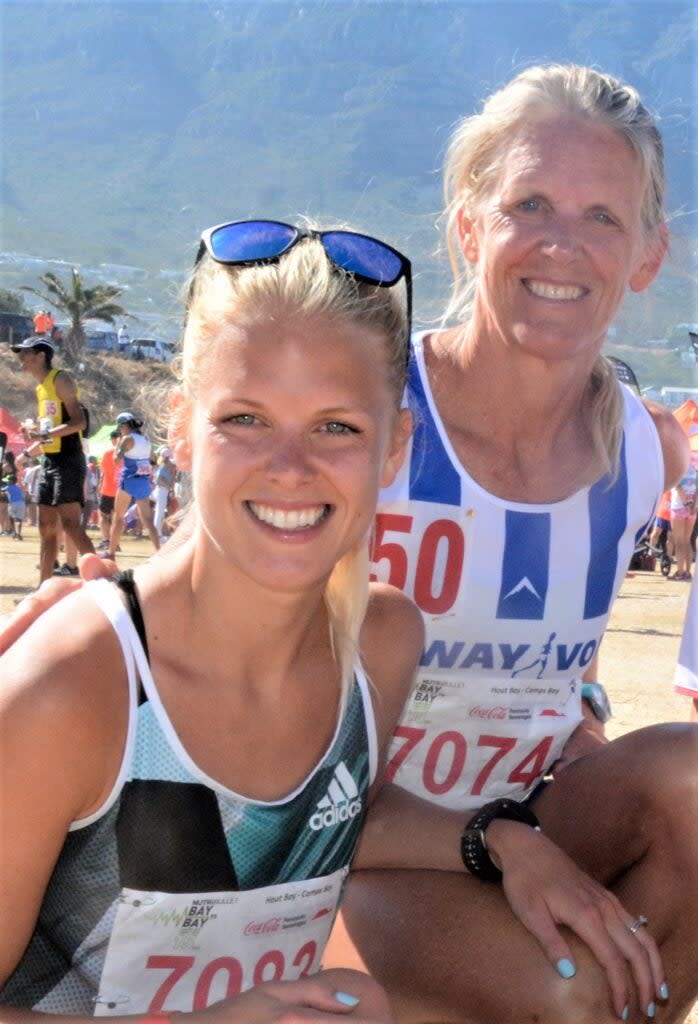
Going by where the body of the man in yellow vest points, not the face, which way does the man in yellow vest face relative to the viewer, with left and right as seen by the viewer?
facing the viewer and to the left of the viewer

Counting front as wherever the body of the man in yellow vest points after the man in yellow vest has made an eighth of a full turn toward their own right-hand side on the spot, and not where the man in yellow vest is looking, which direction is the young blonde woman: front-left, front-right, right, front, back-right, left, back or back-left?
left

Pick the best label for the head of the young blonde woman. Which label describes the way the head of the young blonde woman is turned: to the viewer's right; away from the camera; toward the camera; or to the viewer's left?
toward the camera
